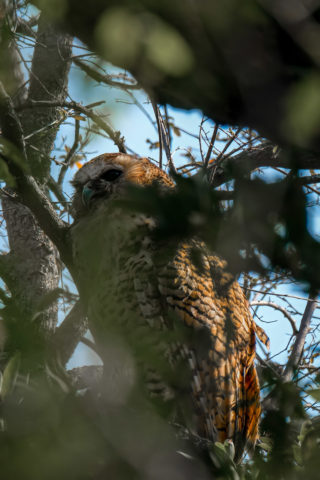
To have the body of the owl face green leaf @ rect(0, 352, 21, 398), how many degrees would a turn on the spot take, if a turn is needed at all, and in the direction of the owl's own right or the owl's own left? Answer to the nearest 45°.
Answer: approximately 45° to the owl's own left
